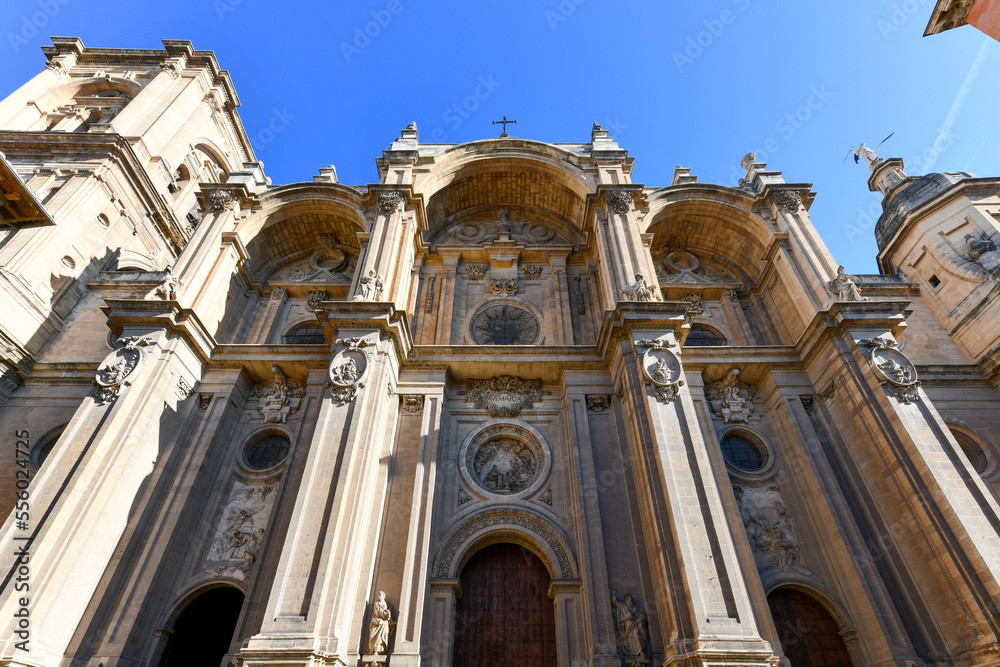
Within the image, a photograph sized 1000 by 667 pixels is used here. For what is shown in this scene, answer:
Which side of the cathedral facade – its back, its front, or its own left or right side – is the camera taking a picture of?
front
